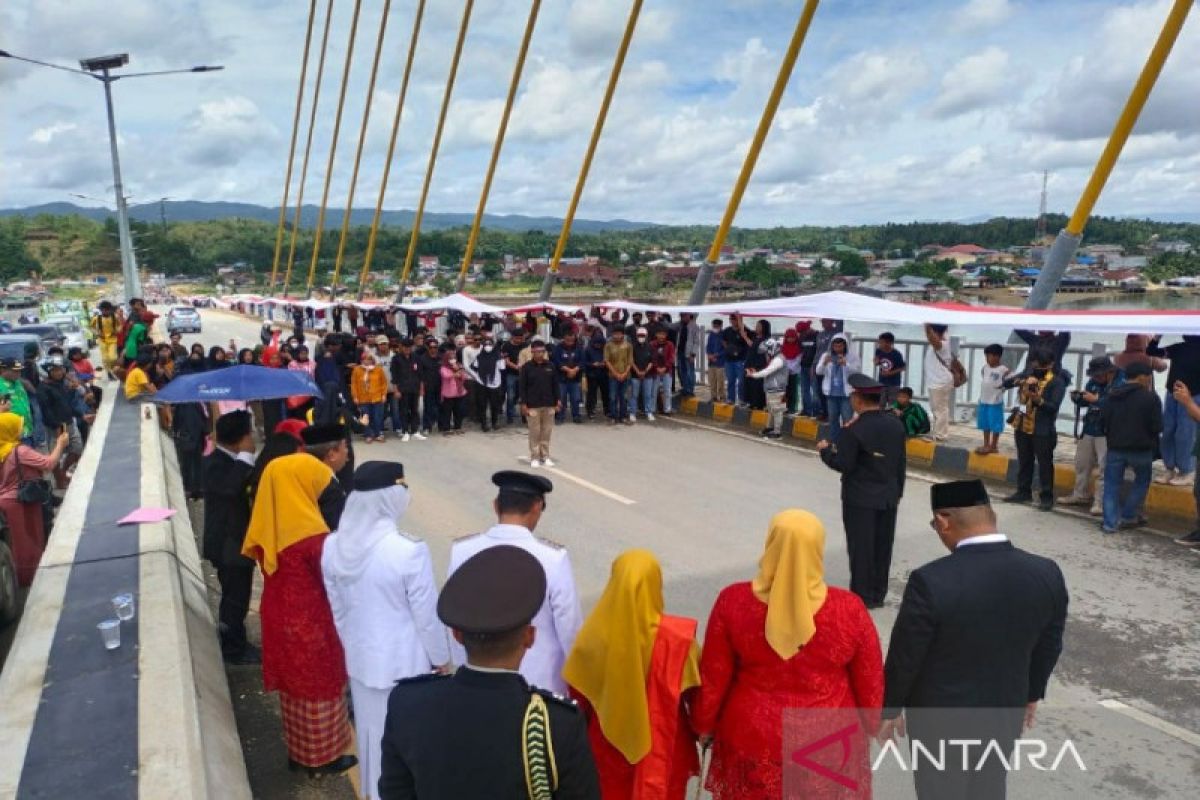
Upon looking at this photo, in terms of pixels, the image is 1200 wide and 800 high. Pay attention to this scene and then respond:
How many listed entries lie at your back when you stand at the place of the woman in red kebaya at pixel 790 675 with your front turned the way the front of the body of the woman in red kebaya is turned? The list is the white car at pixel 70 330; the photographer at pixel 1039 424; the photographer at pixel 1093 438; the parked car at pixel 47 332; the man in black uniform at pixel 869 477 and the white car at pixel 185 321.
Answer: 0

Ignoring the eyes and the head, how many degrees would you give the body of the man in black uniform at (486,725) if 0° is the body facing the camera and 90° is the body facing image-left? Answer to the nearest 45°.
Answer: approximately 180°

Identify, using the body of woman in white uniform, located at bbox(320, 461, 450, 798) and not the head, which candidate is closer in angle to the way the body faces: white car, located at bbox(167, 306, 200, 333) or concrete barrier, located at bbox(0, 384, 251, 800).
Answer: the white car

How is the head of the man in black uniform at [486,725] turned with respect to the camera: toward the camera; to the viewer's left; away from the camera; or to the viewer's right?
away from the camera

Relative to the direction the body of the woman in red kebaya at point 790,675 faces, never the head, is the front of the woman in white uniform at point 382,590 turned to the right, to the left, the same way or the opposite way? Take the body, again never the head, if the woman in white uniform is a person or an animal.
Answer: the same way

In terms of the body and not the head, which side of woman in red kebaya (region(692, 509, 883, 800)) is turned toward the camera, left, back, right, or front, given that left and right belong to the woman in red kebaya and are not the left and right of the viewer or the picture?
back

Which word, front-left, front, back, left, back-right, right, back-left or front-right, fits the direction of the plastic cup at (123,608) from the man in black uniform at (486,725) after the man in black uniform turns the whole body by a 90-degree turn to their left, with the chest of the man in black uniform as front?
front-right

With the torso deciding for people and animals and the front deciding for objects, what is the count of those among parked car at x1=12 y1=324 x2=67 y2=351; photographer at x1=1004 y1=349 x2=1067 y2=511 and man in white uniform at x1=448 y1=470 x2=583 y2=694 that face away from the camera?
1

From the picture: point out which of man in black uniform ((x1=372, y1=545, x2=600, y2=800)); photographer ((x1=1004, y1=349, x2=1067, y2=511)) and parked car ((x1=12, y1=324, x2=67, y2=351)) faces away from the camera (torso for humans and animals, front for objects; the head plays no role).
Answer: the man in black uniform

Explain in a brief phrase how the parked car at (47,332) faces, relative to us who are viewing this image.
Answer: facing the viewer and to the right of the viewer

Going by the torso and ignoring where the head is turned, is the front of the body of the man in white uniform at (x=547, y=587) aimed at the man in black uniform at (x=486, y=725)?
no

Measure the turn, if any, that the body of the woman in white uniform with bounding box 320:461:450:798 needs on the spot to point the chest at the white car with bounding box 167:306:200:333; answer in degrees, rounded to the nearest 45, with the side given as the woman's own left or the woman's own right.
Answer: approximately 45° to the woman's own left

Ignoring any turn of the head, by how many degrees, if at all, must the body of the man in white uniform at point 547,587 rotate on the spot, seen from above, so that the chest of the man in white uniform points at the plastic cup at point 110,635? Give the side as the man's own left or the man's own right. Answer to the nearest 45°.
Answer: approximately 45° to the man's own left

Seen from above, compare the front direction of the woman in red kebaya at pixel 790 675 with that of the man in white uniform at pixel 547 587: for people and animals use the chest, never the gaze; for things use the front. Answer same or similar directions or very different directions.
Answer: same or similar directions

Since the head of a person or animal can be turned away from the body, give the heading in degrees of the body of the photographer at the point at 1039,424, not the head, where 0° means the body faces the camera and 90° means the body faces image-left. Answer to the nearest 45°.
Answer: approximately 45°

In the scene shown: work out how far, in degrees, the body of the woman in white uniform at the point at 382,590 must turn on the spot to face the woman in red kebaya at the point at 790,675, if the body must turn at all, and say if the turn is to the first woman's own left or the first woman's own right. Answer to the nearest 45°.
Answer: approximately 90° to the first woman's own right

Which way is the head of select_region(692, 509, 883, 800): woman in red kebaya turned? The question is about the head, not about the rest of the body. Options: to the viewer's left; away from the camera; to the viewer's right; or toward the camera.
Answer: away from the camera

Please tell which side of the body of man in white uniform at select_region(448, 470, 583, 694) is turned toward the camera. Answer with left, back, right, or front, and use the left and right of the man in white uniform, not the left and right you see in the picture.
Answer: back

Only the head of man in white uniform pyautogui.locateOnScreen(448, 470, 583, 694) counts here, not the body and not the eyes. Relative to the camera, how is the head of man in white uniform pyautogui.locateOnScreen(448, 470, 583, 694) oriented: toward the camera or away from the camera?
away from the camera

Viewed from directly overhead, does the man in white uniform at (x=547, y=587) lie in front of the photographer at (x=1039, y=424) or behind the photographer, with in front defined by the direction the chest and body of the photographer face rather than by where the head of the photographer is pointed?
in front

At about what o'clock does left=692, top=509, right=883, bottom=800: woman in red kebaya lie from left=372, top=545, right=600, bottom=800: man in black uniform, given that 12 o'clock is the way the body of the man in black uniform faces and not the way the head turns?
The woman in red kebaya is roughly at 2 o'clock from the man in black uniform.
